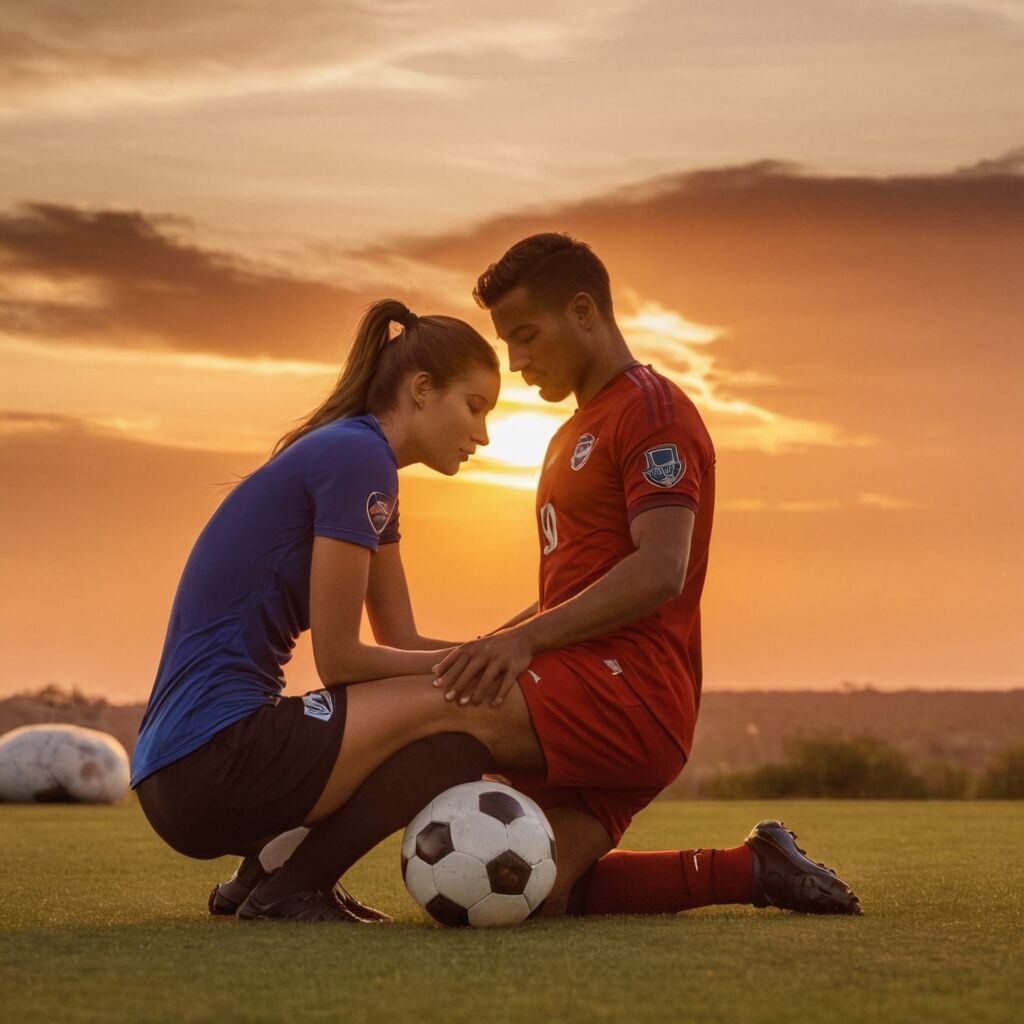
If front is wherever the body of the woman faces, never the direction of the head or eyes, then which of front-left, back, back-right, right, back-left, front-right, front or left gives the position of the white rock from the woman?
left

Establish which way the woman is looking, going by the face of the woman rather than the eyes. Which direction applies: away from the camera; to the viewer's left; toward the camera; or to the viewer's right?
to the viewer's right

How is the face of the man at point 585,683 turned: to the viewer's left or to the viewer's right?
to the viewer's left

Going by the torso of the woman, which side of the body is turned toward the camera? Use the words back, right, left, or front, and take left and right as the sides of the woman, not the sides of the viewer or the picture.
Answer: right

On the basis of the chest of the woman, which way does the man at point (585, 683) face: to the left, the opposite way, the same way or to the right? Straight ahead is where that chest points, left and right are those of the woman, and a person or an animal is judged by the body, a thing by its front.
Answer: the opposite way

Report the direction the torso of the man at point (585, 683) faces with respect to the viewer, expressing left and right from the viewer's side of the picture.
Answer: facing to the left of the viewer

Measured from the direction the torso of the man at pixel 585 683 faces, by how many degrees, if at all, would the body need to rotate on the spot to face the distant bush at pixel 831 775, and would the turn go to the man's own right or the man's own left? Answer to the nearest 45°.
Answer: approximately 90° to the man's own right
